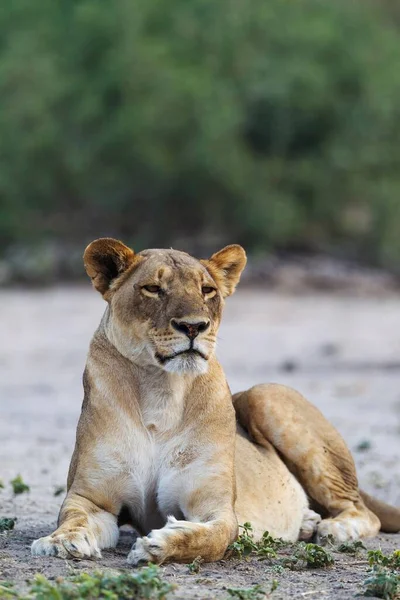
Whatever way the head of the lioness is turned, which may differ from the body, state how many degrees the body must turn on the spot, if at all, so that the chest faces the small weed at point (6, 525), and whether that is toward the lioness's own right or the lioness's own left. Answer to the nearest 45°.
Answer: approximately 90° to the lioness's own right

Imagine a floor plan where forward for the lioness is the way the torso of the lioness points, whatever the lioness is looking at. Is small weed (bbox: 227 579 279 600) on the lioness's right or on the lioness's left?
on the lioness's left

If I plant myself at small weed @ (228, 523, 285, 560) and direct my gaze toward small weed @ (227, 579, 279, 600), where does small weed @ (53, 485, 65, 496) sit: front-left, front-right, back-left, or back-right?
back-right

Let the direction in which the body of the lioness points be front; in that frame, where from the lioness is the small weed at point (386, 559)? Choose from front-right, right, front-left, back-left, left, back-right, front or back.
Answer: back-left

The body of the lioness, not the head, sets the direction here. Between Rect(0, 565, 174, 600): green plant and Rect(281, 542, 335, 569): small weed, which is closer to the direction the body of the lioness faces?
the green plant

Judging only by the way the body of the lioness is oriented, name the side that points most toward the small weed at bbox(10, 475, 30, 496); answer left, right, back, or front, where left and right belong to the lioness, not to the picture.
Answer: right

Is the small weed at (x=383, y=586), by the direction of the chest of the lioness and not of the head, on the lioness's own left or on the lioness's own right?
on the lioness's own left

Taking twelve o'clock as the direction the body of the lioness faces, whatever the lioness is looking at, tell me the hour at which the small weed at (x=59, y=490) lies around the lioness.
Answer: The small weed is roughly at 4 o'clock from the lioness.

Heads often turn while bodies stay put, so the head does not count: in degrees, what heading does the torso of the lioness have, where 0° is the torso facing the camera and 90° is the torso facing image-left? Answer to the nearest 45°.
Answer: approximately 45°
